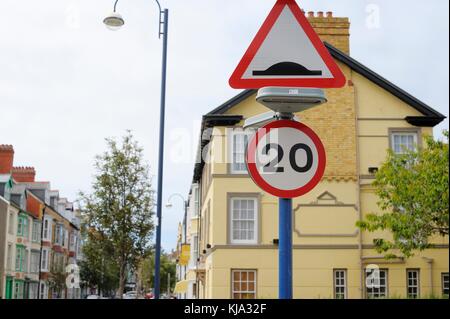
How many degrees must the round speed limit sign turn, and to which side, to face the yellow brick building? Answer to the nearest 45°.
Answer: approximately 180°

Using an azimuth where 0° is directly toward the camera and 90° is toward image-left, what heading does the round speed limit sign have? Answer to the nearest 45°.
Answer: approximately 0°

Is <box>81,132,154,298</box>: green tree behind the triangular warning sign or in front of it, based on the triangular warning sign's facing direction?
behind

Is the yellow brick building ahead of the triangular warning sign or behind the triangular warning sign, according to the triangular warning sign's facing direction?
behind
